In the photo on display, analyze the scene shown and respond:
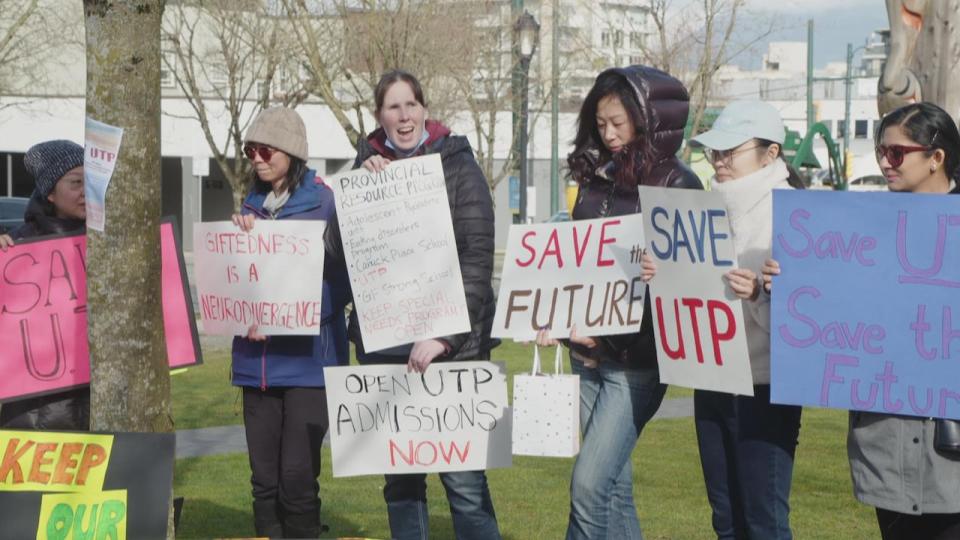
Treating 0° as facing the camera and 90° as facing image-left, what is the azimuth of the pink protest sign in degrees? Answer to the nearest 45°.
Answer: approximately 0°

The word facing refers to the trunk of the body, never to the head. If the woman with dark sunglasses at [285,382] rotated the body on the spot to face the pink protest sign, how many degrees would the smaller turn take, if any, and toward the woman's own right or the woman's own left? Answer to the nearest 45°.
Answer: approximately 45° to the woman's own right

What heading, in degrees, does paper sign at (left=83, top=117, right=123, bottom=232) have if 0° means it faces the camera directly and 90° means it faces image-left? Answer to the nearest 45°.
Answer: approximately 0°

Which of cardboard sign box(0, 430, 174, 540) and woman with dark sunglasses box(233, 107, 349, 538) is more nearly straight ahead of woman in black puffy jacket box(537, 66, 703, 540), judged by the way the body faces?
the cardboard sign

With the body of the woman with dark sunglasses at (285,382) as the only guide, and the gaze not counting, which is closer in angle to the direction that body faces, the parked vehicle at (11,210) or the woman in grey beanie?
the woman in grey beanie

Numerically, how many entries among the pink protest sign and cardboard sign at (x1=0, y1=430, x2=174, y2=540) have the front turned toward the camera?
2

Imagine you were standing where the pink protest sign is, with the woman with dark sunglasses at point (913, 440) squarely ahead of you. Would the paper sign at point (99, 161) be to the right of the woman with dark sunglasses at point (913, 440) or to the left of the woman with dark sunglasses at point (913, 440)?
right

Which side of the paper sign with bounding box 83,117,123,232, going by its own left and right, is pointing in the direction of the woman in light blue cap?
left

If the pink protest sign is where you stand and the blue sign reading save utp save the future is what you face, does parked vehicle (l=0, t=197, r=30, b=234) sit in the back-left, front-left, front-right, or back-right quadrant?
back-left
